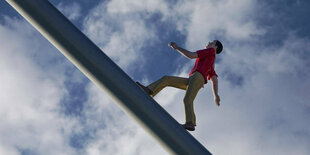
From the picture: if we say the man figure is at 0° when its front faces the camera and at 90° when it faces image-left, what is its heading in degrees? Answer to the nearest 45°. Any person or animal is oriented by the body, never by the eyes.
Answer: approximately 90°
